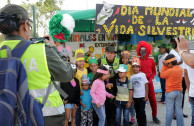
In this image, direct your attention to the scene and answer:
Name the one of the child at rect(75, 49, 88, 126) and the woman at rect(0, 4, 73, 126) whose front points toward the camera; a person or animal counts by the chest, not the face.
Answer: the child

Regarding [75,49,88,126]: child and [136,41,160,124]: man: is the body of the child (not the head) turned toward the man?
no

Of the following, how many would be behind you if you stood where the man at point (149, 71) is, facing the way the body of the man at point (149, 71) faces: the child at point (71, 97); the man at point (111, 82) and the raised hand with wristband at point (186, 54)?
0

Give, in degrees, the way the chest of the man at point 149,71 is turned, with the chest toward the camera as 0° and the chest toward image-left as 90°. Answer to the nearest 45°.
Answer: approximately 45°

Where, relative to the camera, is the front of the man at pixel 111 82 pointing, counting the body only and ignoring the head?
toward the camera

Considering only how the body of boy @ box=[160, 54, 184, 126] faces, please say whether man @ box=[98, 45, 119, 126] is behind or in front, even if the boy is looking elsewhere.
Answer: in front

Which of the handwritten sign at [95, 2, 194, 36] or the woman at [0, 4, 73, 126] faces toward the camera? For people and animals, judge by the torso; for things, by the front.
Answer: the handwritten sign

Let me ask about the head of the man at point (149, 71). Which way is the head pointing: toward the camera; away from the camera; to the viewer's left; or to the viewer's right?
toward the camera

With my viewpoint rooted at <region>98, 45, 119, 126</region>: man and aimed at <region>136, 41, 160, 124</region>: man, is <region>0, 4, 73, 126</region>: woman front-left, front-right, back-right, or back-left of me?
back-right

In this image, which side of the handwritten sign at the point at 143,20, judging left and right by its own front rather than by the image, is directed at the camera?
front

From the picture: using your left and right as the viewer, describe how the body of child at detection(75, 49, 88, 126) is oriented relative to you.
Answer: facing the viewer

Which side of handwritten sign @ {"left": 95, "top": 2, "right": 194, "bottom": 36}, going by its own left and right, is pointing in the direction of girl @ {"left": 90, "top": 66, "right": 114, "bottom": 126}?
front

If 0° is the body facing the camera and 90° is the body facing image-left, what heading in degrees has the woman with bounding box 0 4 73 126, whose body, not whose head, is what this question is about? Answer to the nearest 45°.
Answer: approximately 225°

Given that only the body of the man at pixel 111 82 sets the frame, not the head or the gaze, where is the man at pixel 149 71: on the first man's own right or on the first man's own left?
on the first man's own left

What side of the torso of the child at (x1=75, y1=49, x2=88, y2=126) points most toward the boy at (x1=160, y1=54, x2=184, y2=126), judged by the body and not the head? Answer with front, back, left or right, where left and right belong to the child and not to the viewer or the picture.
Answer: left
